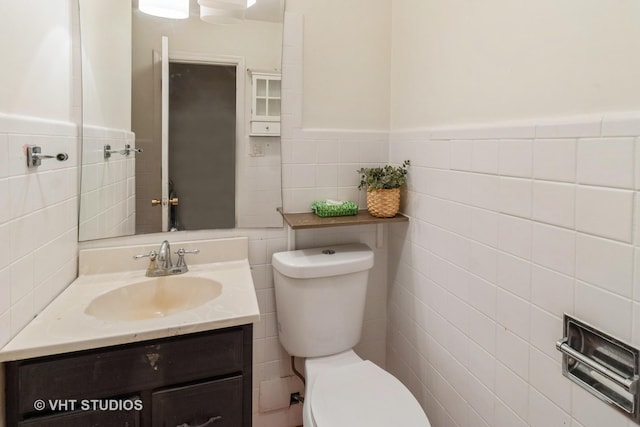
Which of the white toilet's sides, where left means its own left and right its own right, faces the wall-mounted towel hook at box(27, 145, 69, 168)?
right

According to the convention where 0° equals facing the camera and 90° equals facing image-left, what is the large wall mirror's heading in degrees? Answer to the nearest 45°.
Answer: approximately 0°

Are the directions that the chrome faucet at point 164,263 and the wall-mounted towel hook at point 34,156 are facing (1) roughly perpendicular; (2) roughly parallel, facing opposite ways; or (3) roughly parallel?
roughly perpendicular

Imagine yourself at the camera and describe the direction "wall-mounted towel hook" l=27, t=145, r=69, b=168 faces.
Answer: facing to the right of the viewer

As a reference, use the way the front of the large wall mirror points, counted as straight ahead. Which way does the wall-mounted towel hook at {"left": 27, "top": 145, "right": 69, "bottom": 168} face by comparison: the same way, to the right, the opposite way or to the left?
to the left
